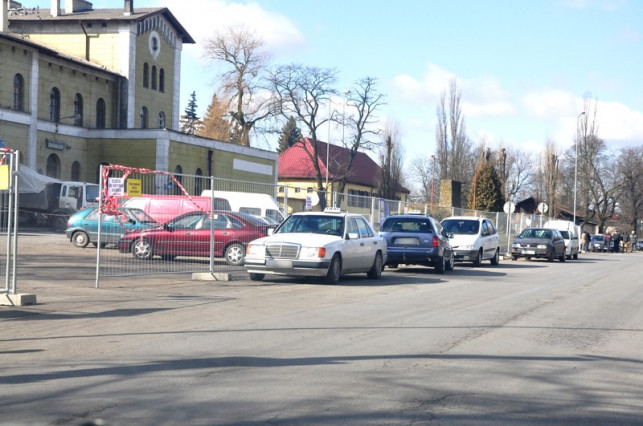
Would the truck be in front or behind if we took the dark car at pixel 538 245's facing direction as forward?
in front

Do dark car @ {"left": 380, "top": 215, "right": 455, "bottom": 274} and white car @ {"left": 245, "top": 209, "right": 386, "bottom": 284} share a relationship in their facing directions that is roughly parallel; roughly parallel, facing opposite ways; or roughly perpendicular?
roughly parallel, facing opposite ways

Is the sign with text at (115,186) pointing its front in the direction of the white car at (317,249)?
no

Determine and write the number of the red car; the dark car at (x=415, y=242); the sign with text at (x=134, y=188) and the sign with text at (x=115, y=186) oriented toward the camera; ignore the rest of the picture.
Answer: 2

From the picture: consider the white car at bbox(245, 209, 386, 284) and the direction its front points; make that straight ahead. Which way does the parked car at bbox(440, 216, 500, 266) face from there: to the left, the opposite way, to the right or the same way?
the same way

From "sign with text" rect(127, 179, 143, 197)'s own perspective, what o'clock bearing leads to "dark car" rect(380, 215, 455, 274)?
The dark car is roughly at 8 o'clock from the sign with text.

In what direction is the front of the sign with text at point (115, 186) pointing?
toward the camera

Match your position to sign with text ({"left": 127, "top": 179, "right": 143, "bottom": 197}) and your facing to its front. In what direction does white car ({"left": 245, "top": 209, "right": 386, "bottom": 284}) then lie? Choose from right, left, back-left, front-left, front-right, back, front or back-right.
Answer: left

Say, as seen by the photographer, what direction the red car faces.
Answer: facing to the left of the viewer

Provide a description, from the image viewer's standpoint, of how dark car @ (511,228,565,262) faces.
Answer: facing the viewer and to the left of the viewer

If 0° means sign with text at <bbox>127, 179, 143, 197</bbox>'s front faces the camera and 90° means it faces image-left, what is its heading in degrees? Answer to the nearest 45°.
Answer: approximately 0°

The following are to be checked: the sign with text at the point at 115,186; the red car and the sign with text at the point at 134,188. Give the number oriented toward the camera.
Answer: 2

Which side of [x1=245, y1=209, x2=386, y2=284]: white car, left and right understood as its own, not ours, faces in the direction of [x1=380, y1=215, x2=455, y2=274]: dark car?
back

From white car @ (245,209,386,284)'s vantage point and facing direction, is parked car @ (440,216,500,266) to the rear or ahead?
to the rear

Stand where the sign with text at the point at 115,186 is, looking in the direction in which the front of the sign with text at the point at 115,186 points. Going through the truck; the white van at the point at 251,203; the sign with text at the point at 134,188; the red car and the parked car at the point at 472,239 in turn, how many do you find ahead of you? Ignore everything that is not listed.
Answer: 0

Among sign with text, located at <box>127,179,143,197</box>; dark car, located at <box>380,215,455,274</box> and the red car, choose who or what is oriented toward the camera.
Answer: the sign with text

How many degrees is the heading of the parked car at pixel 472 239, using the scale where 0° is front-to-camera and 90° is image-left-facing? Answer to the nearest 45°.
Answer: approximately 45°
